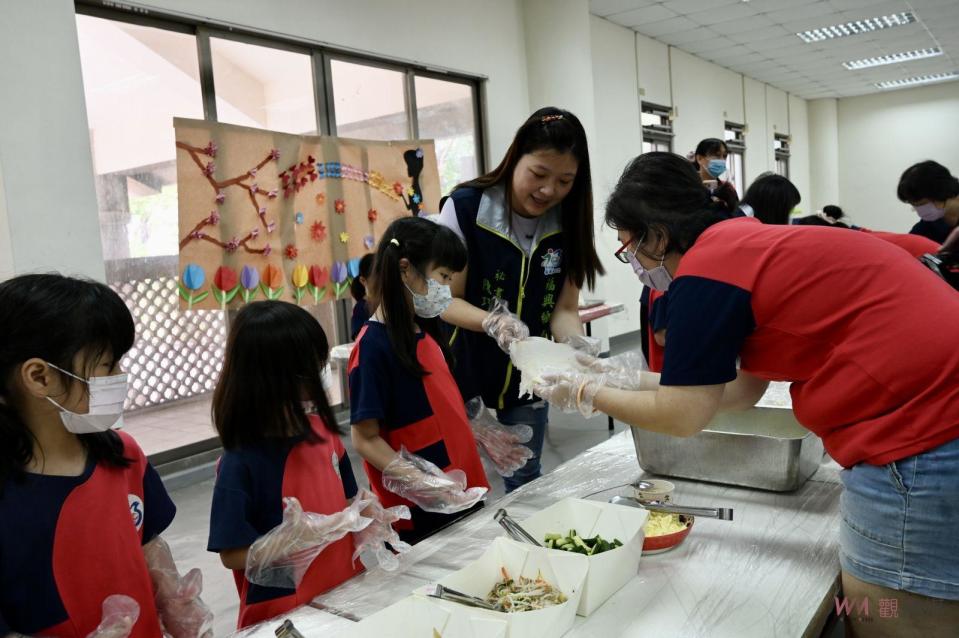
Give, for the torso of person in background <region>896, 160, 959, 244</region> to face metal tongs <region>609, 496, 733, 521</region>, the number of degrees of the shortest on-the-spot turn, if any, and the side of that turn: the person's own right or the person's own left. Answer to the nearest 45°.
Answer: approximately 45° to the person's own left

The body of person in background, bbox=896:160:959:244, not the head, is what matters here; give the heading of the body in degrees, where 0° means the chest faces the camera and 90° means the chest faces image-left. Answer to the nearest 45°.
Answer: approximately 45°

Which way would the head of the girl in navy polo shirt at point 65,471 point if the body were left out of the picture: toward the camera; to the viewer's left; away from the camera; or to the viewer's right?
to the viewer's right

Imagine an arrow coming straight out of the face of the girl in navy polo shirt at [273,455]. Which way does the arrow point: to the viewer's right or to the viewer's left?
to the viewer's right

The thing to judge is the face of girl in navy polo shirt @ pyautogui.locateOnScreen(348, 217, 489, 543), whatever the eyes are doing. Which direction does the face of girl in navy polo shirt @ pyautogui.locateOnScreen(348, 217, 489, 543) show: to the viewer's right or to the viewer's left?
to the viewer's right

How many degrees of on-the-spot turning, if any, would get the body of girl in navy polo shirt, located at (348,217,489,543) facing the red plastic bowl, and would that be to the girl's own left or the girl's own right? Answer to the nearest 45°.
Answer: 0° — they already face it
